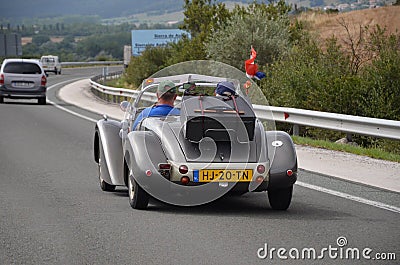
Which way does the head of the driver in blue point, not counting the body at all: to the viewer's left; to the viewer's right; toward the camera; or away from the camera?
away from the camera

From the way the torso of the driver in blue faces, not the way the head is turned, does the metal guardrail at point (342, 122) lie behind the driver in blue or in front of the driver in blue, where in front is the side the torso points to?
in front

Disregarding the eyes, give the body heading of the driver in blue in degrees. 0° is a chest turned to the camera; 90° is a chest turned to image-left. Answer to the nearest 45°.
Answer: approximately 180°

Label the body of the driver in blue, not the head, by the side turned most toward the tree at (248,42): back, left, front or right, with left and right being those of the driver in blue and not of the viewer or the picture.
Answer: front
